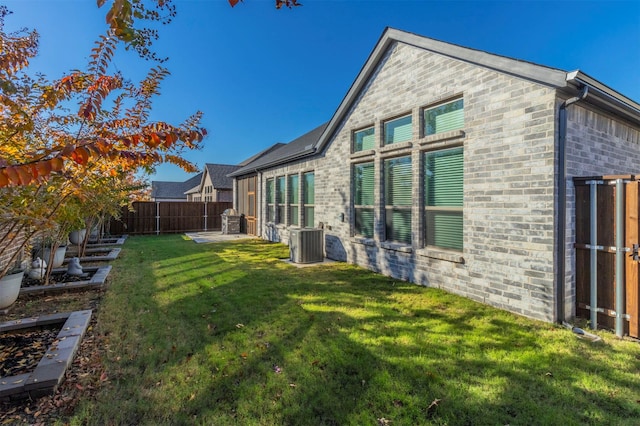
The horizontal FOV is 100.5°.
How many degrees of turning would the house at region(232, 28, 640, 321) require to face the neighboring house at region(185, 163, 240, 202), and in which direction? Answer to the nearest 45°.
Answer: approximately 90° to its left

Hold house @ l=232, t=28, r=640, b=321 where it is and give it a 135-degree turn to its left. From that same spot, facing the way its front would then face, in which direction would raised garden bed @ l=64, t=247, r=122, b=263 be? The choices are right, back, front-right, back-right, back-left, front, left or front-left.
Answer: front

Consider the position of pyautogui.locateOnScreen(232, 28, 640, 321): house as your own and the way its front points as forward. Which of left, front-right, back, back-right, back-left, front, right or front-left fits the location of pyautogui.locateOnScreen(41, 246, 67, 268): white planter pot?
back-left

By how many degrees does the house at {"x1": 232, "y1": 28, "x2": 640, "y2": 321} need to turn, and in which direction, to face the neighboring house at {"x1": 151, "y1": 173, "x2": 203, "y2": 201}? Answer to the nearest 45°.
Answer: approximately 90° to its left

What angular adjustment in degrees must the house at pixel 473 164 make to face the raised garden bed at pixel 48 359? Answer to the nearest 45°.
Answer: approximately 180°

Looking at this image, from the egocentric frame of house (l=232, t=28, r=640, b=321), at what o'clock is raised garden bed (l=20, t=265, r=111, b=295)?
The raised garden bed is roughly at 7 o'clock from the house.
